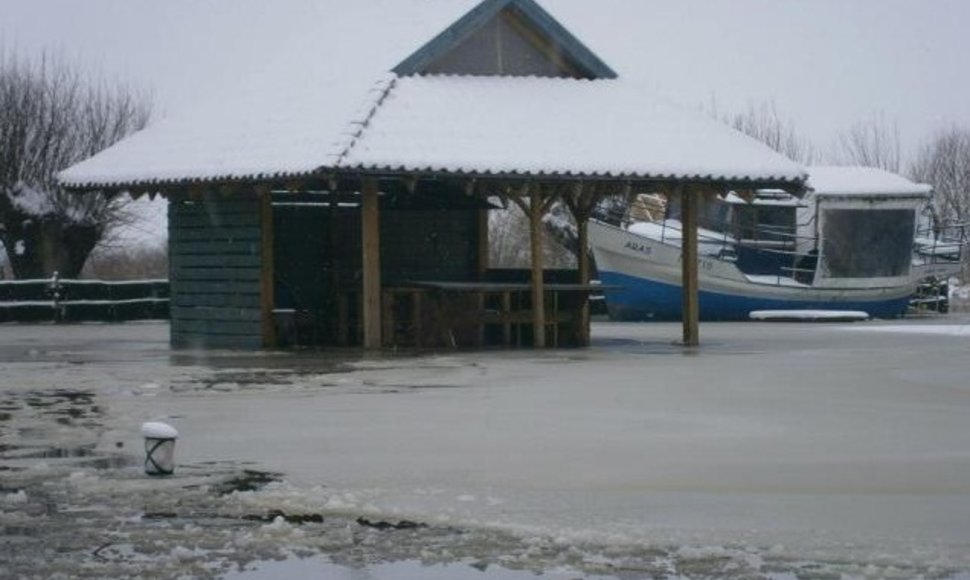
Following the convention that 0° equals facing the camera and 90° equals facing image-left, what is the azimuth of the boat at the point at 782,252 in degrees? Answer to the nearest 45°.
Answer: approximately 90°

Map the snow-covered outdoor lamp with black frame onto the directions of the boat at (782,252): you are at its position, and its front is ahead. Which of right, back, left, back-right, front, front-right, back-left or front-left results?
left

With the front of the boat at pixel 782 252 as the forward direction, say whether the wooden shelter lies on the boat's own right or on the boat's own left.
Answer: on the boat's own left

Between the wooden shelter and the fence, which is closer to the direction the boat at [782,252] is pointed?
the fence

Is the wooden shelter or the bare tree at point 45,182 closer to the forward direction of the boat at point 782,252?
the bare tree

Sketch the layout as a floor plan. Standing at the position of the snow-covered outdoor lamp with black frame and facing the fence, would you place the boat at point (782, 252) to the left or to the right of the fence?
right

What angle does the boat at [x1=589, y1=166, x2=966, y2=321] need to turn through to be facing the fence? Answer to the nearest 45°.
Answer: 0° — it already faces it

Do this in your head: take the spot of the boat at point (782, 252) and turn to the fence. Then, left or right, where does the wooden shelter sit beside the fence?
left

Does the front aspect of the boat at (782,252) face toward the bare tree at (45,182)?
yes
